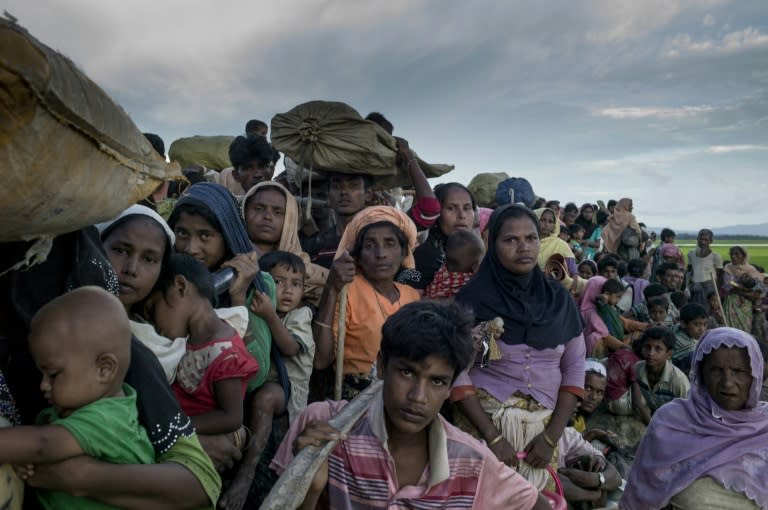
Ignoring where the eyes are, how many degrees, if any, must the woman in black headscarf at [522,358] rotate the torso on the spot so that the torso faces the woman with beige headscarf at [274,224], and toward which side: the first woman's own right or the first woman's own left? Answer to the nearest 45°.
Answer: approximately 90° to the first woman's own right

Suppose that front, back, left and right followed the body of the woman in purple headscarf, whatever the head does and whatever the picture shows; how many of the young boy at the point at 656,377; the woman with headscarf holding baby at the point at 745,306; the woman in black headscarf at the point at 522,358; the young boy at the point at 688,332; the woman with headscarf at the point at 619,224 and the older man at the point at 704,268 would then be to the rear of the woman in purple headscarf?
5

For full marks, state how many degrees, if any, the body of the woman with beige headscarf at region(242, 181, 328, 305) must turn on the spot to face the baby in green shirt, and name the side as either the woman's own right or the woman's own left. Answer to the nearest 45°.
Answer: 0° — they already face them
